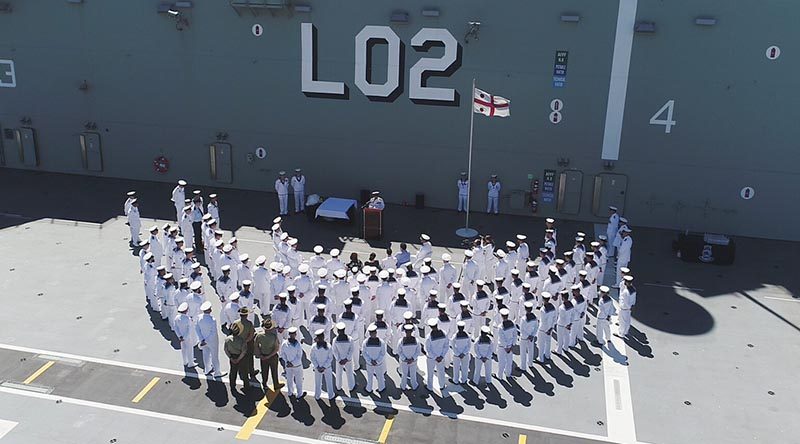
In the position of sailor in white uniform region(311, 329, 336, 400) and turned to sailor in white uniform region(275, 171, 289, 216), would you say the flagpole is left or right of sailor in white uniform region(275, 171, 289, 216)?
right

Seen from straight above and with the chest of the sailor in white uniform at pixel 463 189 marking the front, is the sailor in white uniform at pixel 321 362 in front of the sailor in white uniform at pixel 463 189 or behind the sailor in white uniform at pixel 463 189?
in front

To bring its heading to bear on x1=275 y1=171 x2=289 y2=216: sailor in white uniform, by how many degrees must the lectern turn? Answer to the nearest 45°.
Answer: approximately 135° to its right

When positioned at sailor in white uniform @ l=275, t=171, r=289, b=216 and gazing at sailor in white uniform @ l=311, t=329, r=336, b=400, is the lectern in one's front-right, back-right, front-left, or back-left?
front-left

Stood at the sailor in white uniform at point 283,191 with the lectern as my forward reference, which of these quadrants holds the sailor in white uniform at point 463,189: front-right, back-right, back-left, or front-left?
front-left

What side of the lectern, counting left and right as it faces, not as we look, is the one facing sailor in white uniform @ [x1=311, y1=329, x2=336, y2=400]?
front

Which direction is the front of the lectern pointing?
toward the camera

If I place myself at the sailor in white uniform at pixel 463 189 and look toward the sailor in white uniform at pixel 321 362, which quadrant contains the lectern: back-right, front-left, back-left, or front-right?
front-right

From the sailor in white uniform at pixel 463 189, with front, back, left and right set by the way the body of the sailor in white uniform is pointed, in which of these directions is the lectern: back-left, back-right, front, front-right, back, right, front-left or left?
front-right

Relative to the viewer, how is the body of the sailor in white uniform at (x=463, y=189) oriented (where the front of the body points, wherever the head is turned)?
toward the camera

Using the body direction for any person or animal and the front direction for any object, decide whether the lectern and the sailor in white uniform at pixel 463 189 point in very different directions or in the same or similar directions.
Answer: same or similar directions

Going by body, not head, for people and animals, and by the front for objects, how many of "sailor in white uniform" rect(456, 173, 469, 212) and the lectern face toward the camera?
2
